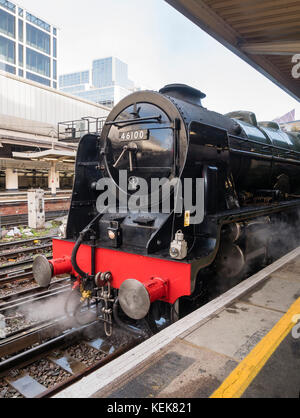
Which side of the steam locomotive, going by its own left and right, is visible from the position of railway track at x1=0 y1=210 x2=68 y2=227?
right

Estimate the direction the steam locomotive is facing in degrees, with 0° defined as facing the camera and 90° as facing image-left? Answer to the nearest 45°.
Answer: approximately 45°

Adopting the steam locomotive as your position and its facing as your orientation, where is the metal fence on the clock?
The metal fence is roughly at 4 o'clock from the steam locomotive.

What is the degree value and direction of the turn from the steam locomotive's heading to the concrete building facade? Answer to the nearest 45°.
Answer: approximately 90° to its right
